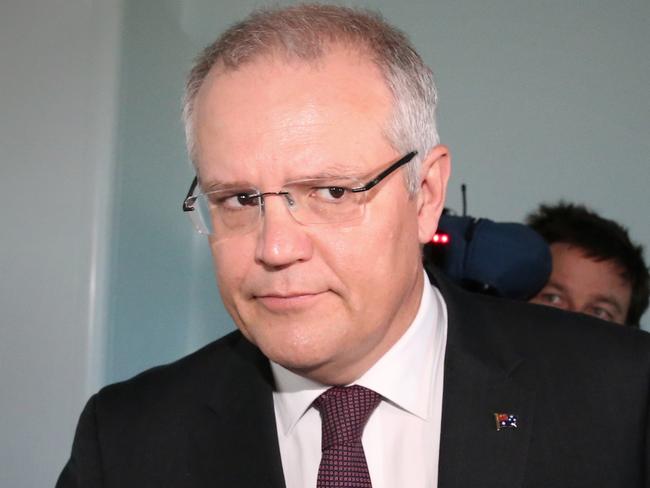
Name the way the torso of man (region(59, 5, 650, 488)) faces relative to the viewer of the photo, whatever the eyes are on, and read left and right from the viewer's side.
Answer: facing the viewer

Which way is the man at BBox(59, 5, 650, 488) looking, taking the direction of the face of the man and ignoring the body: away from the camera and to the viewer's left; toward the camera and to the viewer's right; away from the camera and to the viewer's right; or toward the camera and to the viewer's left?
toward the camera and to the viewer's left
